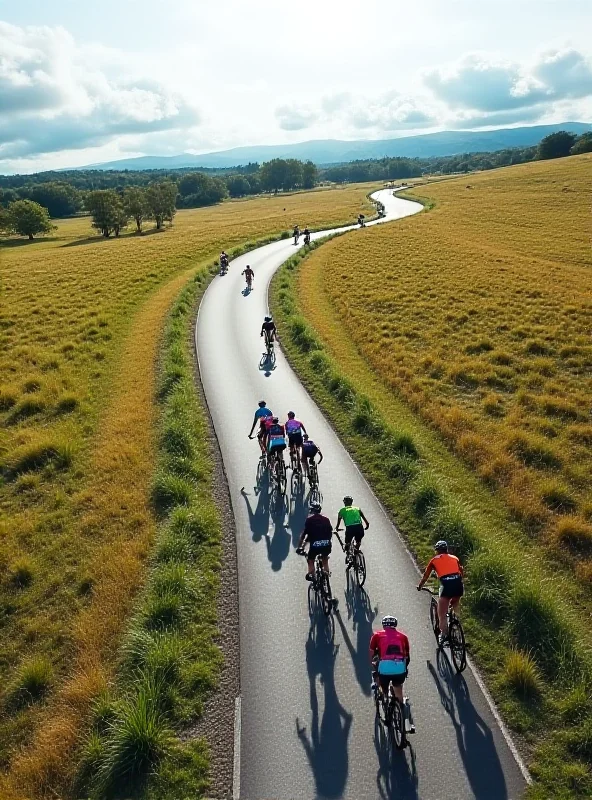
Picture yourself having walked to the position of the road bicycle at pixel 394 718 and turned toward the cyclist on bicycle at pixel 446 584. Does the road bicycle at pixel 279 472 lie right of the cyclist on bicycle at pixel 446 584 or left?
left

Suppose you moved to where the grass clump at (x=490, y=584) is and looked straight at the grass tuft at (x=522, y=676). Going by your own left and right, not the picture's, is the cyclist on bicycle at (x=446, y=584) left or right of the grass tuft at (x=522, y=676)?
right

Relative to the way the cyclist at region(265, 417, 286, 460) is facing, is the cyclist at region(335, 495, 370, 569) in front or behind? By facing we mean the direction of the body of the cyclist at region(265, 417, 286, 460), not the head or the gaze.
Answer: behind

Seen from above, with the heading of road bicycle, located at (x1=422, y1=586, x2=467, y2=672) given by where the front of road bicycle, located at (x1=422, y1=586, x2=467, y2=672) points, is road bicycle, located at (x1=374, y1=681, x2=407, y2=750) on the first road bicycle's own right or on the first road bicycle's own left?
on the first road bicycle's own left

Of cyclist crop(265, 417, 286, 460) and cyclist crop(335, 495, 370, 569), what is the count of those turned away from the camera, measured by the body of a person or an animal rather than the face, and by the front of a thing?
2

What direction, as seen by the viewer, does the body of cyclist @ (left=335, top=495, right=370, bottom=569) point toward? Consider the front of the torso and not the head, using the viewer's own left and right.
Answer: facing away from the viewer

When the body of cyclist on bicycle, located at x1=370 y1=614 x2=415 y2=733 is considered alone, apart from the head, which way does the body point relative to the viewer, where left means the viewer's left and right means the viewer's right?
facing away from the viewer

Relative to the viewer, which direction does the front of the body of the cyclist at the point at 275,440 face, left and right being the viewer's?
facing away from the viewer

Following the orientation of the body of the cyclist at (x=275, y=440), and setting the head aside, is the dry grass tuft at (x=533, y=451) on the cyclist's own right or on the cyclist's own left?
on the cyclist's own right

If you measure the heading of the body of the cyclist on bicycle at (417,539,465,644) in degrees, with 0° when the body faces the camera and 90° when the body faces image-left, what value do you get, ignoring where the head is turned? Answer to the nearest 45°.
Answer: approximately 135°

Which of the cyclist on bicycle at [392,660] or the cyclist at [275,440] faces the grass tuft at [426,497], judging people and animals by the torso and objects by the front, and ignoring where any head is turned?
the cyclist on bicycle
